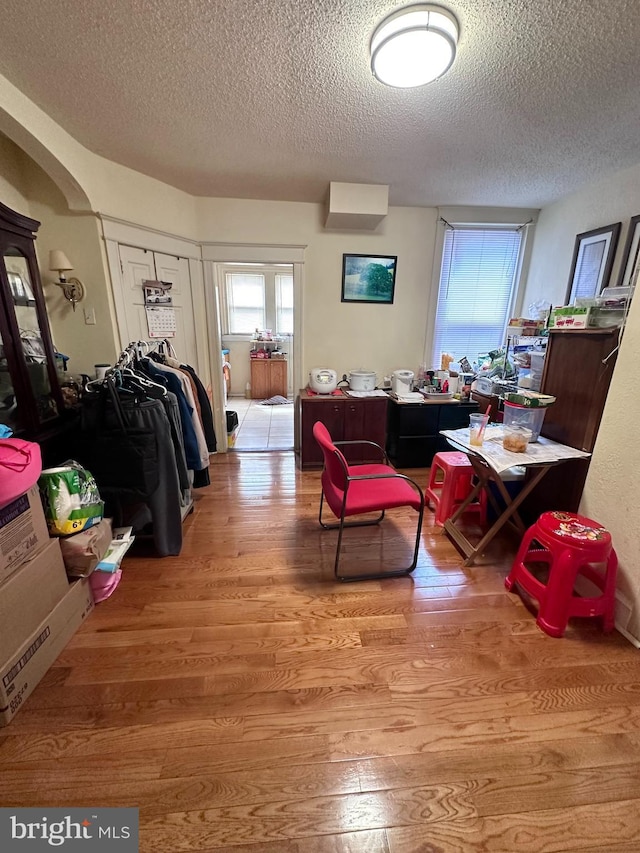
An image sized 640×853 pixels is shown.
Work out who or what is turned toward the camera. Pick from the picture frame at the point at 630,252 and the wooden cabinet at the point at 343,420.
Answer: the wooden cabinet

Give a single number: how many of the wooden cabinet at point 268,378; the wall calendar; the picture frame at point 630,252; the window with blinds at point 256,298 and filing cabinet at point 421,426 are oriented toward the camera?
4

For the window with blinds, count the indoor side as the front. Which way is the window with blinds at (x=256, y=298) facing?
toward the camera

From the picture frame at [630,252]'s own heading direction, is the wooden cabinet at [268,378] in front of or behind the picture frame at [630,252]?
in front

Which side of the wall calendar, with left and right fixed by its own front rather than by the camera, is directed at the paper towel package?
front

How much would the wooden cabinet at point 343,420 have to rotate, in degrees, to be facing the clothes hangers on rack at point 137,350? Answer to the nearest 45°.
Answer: approximately 45° to its right

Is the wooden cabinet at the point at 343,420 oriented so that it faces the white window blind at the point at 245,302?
no

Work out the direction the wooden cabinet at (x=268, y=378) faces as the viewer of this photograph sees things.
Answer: facing the viewer

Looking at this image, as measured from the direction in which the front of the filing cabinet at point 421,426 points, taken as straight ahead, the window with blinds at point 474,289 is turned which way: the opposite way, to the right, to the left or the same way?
the same way

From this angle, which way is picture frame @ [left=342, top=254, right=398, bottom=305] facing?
toward the camera

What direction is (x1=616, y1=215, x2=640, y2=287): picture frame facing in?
to the viewer's left

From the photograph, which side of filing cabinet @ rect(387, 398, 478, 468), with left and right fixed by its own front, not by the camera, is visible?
front

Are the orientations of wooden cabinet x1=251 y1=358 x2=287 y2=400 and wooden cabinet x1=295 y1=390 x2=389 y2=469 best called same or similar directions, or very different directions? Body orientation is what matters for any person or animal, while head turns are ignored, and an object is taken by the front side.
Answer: same or similar directions

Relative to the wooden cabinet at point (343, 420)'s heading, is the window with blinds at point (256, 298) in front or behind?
behind
